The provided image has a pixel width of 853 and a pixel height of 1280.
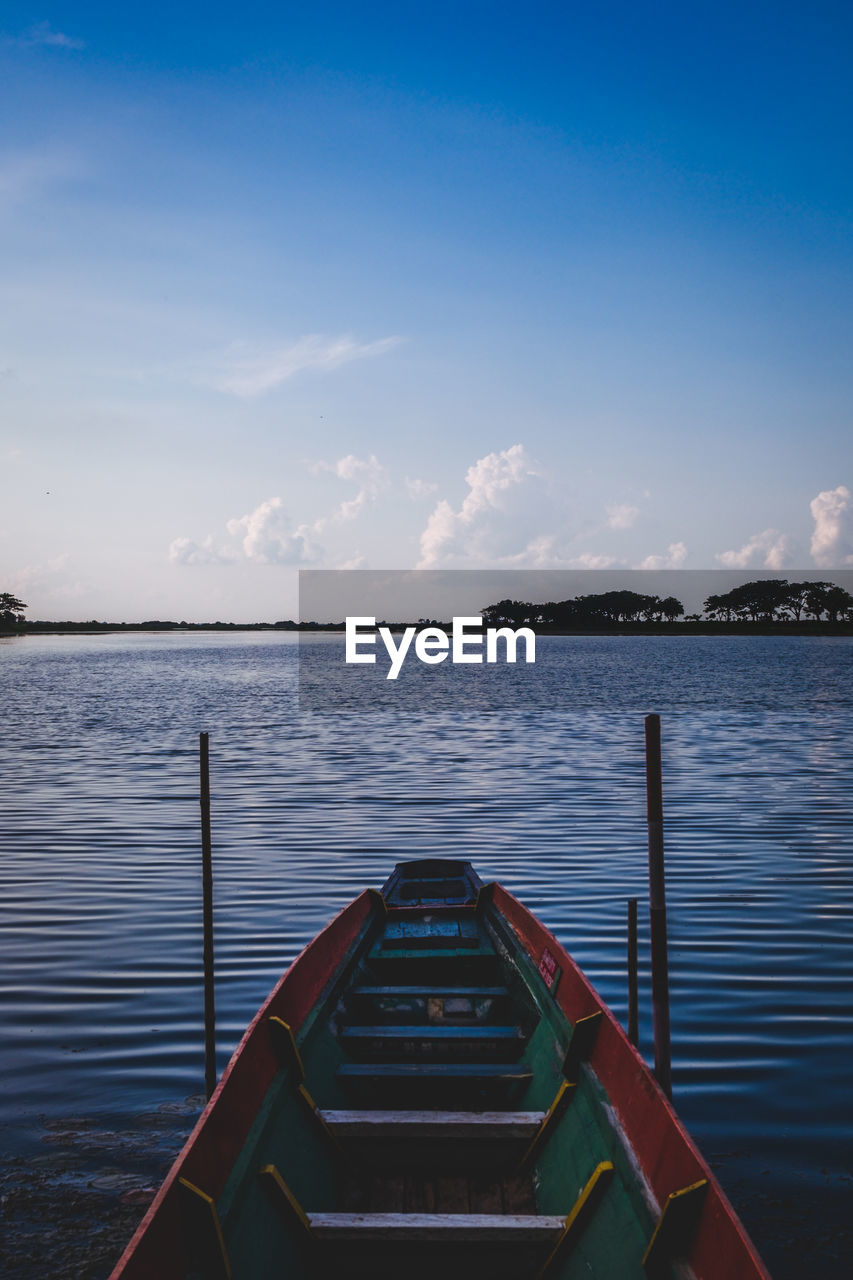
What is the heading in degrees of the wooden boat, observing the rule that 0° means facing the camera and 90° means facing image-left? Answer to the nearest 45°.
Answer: approximately 180°

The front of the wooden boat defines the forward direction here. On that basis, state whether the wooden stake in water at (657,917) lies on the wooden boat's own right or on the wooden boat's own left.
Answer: on the wooden boat's own right

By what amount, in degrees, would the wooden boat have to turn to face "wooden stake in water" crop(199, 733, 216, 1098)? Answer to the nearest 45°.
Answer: approximately 45° to its left
